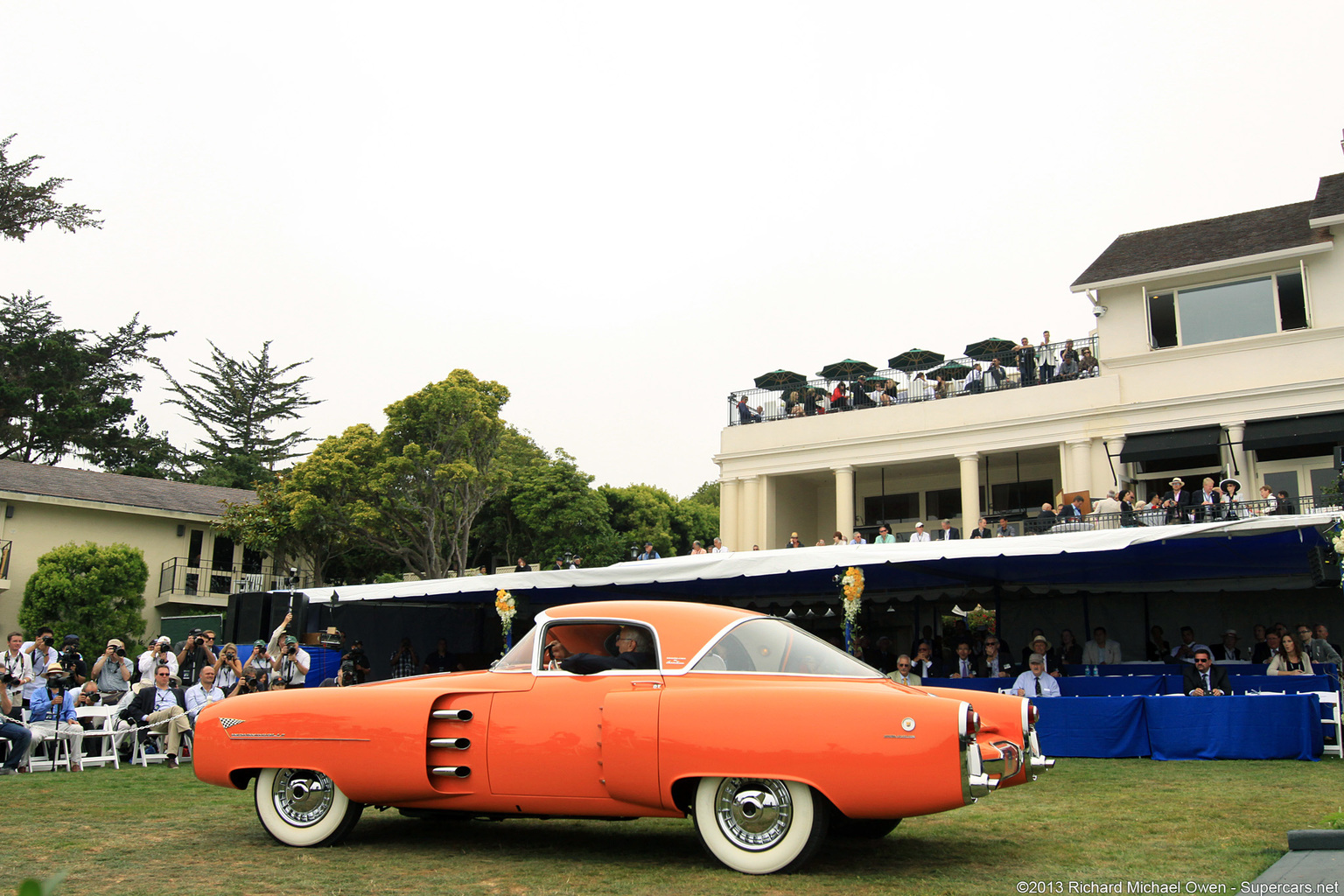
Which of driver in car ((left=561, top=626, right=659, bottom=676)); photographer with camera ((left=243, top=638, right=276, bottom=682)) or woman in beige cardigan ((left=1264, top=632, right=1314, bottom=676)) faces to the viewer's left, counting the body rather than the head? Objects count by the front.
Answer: the driver in car

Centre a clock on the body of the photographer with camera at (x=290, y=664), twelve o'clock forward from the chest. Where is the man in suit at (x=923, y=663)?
The man in suit is roughly at 9 o'clock from the photographer with camera.

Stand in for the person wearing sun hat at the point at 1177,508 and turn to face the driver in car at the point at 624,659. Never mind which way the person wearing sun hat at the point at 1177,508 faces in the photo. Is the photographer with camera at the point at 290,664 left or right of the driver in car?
right

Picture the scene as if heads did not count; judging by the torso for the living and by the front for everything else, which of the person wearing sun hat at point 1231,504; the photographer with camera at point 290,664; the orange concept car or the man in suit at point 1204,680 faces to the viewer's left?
the orange concept car

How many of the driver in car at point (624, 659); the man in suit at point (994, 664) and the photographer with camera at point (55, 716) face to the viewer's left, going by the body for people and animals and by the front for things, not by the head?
1

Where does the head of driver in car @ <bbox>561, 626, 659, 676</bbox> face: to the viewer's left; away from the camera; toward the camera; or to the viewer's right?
to the viewer's left

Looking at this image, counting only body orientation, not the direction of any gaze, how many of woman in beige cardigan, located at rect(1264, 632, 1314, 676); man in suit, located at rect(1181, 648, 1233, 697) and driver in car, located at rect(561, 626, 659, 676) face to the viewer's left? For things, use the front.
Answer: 1

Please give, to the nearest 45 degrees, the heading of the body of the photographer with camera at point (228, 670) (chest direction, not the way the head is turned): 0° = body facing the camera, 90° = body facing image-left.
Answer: approximately 0°

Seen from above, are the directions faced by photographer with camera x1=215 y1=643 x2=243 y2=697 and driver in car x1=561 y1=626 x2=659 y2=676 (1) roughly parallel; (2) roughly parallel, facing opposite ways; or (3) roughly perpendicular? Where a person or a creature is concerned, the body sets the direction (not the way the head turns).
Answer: roughly perpendicular

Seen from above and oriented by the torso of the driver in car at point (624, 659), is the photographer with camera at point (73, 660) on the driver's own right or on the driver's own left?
on the driver's own right

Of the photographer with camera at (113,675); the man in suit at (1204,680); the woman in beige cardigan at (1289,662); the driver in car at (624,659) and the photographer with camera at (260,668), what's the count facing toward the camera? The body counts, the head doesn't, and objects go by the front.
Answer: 4

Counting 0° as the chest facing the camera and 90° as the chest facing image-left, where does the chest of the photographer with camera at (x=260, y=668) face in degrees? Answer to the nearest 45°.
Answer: approximately 0°

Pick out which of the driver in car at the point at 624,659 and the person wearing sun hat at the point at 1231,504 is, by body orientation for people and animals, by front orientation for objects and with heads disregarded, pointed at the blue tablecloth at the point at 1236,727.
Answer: the person wearing sun hat
